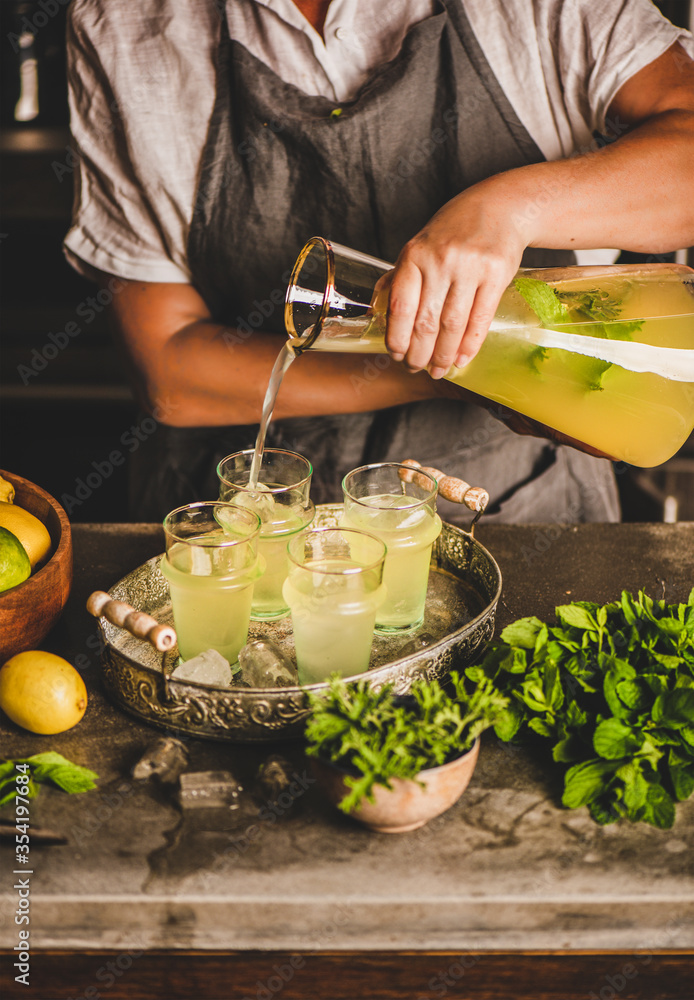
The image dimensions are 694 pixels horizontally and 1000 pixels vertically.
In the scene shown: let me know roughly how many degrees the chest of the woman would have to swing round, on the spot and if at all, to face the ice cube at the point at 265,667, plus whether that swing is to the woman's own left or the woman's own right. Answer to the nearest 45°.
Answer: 0° — they already face it

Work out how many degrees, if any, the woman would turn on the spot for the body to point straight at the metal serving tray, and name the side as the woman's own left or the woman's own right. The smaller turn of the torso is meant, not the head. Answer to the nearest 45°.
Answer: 0° — they already face it

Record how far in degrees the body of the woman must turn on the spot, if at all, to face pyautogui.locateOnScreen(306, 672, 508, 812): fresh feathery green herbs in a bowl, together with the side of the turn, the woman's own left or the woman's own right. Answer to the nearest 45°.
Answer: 0° — they already face it

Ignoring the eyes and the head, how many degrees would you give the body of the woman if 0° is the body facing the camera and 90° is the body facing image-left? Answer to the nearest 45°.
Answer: approximately 0°

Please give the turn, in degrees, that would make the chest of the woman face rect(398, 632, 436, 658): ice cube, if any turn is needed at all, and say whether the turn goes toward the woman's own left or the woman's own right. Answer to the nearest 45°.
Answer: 0° — they already face it

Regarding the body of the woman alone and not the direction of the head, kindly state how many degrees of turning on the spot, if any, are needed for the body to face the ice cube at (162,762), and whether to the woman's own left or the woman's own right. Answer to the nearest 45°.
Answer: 0° — they already face it

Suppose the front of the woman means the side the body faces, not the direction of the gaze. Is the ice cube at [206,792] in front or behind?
in front

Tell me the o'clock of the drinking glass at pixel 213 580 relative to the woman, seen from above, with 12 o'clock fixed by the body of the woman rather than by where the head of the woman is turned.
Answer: The drinking glass is roughly at 12 o'clock from the woman.

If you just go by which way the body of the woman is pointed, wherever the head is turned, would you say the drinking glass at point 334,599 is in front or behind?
in front
